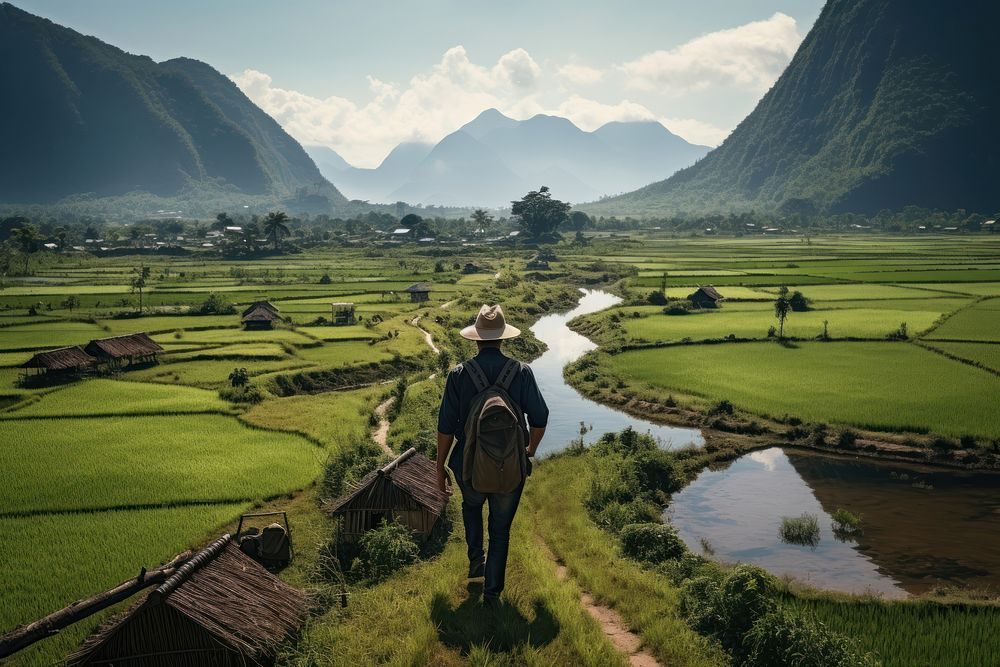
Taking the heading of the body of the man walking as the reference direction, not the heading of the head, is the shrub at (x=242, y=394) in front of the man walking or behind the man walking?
in front

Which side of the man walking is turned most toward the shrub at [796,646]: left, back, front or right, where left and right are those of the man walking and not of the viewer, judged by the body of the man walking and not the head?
right

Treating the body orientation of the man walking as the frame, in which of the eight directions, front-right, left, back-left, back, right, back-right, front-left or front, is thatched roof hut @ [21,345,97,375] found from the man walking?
front-left

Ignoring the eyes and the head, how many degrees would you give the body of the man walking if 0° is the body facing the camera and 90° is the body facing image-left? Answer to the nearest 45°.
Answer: approximately 180°

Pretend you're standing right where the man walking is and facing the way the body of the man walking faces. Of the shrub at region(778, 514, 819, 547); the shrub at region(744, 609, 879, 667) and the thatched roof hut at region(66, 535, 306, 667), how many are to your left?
1

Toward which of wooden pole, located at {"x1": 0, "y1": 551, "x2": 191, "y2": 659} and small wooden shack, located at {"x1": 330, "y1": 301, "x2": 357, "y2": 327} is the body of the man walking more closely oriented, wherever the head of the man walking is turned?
the small wooden shack

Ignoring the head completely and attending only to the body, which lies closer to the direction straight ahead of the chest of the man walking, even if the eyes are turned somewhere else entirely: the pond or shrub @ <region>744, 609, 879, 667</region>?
the pond

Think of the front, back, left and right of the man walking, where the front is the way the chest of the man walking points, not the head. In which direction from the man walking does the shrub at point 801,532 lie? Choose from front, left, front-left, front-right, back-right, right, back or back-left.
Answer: front-right

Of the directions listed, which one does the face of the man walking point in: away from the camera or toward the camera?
away from the camera

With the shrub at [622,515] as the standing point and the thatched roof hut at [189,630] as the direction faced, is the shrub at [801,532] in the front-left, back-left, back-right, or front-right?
back-left

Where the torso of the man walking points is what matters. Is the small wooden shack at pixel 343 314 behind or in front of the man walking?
in front
